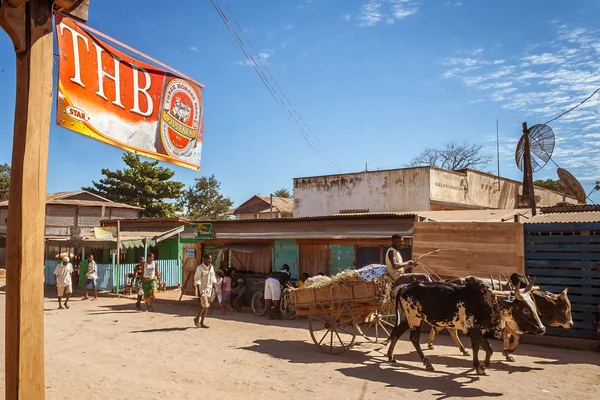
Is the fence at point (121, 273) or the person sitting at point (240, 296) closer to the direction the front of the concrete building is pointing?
the person sitting

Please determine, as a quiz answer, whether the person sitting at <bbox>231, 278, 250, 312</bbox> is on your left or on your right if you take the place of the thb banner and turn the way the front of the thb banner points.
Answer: on your left

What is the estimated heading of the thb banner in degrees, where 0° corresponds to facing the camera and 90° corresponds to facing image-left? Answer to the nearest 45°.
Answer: approximately 315°

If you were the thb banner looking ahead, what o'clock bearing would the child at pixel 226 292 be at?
The child is roughly at 8 o'clock from the thb banner.

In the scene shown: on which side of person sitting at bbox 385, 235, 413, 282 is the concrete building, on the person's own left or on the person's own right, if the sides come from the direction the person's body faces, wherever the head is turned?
on the person's own left

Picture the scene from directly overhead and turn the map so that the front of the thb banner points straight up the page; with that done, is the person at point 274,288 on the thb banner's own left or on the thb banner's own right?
on the thb banner's own left

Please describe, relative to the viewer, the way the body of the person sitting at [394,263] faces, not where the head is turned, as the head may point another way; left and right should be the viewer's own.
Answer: facing to the right of the viewer

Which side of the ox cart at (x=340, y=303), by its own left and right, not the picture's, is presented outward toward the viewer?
right

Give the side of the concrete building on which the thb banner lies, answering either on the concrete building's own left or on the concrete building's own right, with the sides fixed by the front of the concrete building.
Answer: on the concrete building's own right

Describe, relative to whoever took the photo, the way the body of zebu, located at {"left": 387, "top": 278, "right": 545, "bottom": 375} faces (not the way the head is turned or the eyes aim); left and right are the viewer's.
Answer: facing to the right of the viewer

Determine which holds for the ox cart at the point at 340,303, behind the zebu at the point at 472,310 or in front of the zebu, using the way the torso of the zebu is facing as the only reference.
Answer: behind

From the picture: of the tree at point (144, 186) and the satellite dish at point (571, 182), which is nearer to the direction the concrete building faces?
the satellite dish
